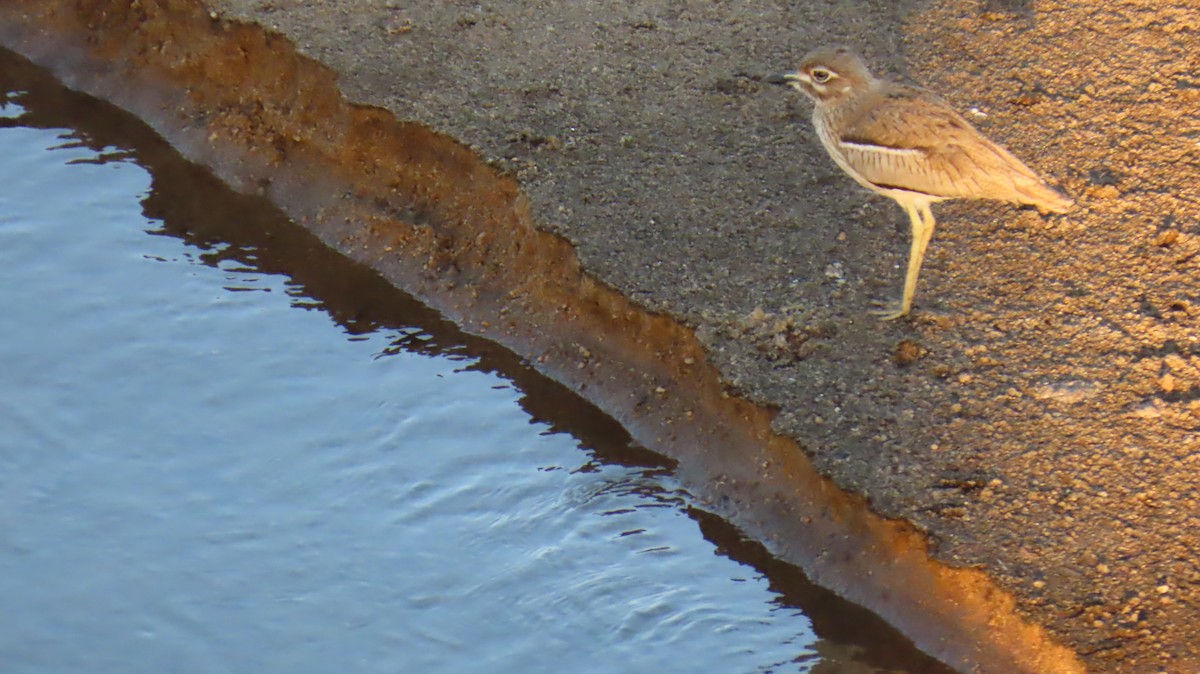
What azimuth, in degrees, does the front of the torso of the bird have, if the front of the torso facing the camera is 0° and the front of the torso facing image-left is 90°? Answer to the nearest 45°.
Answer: approximately 90°
